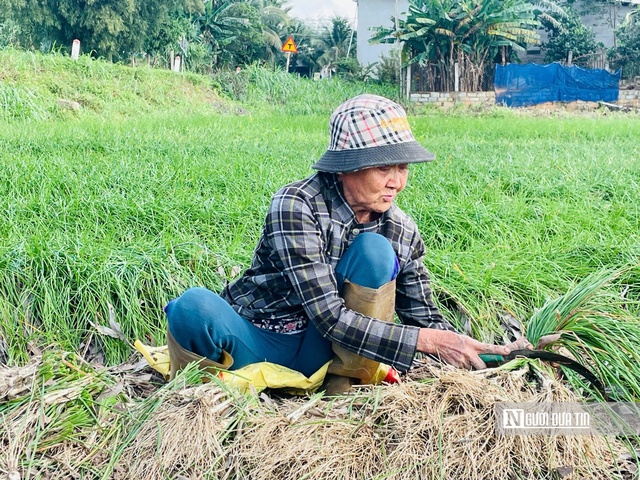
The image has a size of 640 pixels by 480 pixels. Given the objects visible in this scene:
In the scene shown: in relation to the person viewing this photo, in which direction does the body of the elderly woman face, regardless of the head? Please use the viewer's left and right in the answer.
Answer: facing the viewer and to the right of the viewer

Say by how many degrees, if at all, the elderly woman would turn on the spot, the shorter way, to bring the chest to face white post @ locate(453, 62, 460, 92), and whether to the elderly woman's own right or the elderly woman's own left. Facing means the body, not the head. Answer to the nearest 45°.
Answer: approximately 135° to the elderly woman's own left

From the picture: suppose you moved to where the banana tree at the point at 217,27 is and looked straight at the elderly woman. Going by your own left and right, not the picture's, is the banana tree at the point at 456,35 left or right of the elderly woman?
left

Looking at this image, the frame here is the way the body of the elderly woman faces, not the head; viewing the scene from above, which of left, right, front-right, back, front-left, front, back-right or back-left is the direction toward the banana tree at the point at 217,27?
back-left

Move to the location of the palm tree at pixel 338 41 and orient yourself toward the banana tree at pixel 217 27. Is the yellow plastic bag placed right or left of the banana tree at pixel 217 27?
left

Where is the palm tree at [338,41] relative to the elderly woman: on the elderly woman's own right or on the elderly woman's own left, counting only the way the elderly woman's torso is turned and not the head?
on the elderly woman's own left

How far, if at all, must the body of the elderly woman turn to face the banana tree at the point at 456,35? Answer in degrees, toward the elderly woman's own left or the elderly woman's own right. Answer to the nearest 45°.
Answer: approximately 135° to the elderly woman's own left

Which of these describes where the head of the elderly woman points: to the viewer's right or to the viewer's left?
to the viewer's right

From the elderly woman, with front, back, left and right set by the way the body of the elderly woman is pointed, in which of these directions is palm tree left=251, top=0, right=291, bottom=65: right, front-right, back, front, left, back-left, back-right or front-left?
back-left

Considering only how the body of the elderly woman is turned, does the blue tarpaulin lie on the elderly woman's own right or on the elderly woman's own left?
on the elderly woman's own left
